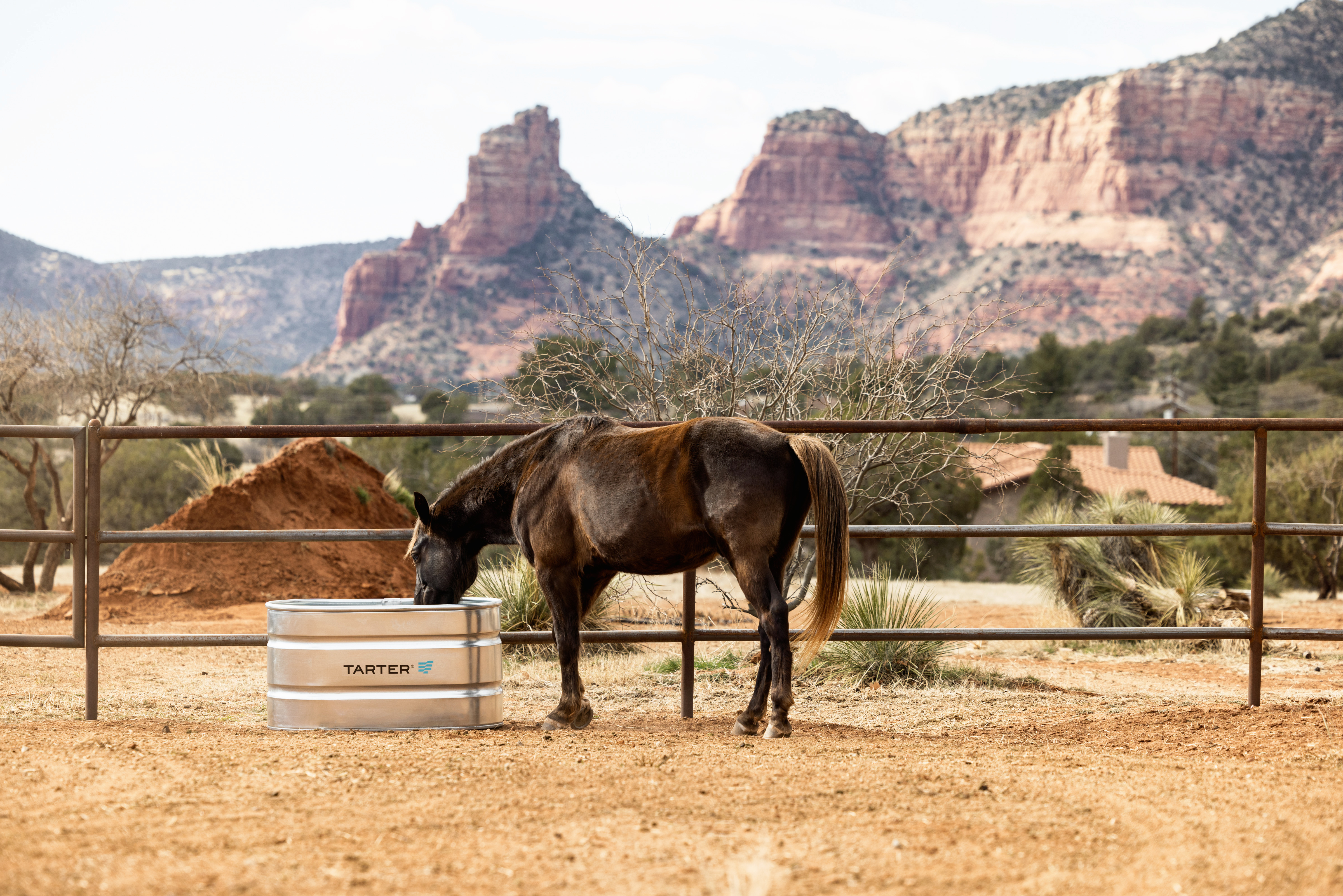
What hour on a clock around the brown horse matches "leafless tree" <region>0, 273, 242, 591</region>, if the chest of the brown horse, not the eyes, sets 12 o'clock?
The leafless tree is roughly at 2 o'clock from the brown horse.

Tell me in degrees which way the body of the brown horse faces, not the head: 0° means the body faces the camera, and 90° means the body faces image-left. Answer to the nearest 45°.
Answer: approximately 90°

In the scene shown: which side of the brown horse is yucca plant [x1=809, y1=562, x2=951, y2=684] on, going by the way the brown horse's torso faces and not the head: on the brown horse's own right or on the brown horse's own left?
on the brown horse's own right

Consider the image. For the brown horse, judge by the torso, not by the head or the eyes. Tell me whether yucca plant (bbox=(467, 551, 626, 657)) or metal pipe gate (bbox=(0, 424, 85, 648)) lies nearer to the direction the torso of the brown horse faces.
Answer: the metal pipe gate

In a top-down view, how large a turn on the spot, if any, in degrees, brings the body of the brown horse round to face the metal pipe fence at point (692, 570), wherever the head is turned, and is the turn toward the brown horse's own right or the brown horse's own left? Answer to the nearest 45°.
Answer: approximately 90° to the brown horse's own right

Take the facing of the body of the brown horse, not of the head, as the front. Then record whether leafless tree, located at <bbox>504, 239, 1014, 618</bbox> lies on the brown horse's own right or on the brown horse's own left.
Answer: on the brown horse's own right

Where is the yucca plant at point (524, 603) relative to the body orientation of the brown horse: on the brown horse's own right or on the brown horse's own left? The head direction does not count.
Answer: on the brown horse's own right

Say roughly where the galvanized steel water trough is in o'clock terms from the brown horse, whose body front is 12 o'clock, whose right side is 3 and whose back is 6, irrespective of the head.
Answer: The galvanized steel water trough is roughly at 12 o'clock from the brown horse.

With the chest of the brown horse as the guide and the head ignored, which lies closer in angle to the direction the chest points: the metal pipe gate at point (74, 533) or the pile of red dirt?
the metal pipe gate

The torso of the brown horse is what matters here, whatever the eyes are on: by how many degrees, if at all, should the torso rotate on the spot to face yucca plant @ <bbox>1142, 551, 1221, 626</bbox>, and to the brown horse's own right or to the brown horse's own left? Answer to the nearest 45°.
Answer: approximately 135° to the brown horse's own right

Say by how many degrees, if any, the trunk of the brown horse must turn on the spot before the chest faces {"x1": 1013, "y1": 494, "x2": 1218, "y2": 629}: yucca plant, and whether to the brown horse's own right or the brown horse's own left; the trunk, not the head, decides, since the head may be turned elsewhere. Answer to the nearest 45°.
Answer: approximately 135° to the brown horse's own right

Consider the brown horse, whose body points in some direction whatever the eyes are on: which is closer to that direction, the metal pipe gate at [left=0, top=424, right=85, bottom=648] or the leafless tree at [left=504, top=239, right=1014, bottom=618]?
the metal pipe gate
